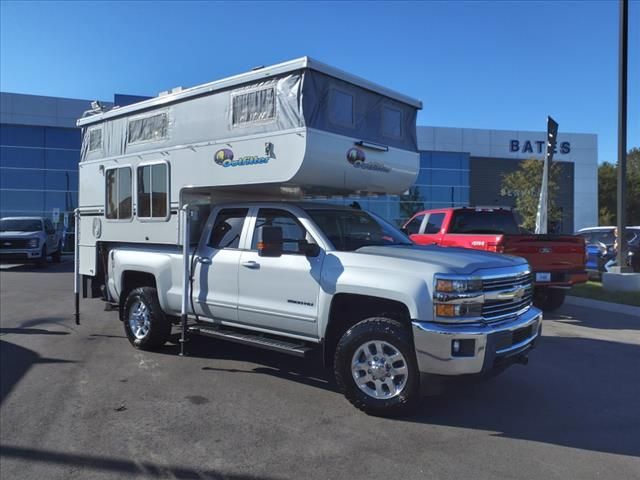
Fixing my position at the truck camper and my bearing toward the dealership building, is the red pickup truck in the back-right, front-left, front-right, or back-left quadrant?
front-right

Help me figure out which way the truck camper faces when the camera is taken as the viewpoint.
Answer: facing the viewer and to the right of the viewer

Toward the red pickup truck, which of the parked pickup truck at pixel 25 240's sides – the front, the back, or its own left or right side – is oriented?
left

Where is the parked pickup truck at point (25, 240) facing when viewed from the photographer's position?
facing the viewer and to the left of the viewer

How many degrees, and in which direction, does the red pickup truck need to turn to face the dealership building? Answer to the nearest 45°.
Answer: approximately 45° to its right

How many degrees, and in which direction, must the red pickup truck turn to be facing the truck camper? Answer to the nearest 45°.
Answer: approximately 90° to its left

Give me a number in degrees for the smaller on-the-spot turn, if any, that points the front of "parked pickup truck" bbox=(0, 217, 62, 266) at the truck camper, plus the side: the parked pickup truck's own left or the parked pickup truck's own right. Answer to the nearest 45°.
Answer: approximately 45° to the parked pickup truck's own left

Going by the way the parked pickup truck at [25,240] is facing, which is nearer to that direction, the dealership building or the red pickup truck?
the red pickup truck

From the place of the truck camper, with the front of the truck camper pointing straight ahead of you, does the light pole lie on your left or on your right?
on your left

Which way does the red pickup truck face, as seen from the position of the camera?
facing away from the viewer and to the left of the viewer

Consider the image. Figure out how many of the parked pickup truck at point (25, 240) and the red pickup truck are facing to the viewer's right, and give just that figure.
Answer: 0

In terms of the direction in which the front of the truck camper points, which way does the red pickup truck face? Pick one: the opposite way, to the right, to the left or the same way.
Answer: the opposite way

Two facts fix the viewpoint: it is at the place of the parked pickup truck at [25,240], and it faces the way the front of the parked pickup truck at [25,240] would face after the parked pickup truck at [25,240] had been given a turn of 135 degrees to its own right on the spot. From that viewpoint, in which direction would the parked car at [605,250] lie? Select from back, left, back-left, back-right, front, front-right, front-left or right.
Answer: back-right

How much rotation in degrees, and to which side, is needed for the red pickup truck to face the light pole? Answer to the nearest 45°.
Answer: approximately 90° to its right

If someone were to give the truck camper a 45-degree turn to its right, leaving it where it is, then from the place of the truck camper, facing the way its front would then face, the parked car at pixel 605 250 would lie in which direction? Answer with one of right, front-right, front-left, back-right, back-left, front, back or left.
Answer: back-left

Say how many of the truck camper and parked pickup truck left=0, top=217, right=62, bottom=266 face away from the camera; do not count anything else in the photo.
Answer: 0

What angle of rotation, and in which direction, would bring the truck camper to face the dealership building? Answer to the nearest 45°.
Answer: approximately 135° to its left
